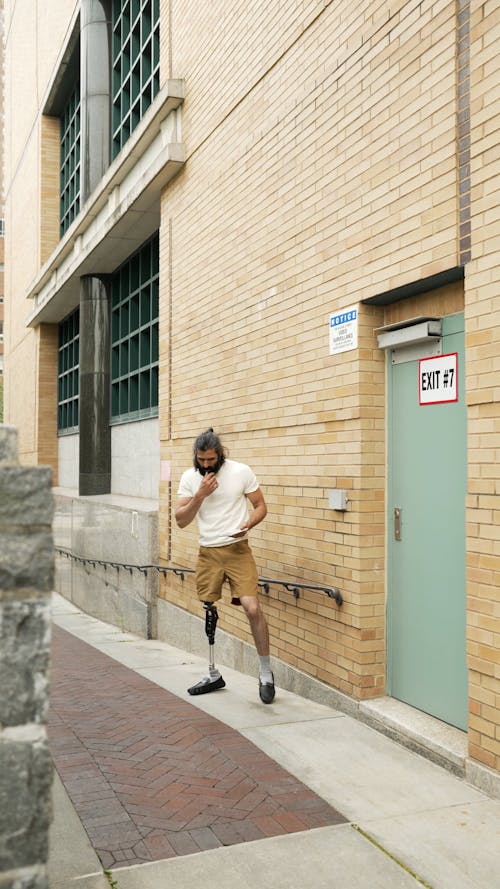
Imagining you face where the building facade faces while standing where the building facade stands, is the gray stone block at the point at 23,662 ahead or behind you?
ahead

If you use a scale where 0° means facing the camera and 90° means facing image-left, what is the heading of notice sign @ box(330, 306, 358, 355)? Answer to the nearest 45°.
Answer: approximately 45°

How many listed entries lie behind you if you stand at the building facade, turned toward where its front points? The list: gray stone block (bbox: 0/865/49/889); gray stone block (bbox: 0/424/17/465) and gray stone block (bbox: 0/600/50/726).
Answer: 0

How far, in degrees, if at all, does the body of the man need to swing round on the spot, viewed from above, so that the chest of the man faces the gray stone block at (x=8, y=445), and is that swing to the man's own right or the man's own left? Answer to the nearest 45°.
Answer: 0° — they already face it

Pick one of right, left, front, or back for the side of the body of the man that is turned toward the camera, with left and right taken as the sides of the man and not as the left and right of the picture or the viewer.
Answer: front

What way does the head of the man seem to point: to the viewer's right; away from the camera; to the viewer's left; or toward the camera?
toward the camera

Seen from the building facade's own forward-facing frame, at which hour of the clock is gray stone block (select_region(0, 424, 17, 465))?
The gray stone block is roughly at 11 o'clock from the building facade.

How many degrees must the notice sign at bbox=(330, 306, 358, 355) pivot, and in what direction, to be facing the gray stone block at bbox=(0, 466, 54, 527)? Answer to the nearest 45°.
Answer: approximately 45° to its left

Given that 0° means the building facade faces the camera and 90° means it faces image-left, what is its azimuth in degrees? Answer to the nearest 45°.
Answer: approximately 45°

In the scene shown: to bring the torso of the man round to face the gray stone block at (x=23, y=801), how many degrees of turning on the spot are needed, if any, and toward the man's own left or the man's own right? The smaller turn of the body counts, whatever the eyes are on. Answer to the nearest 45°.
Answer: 0° — they already face it

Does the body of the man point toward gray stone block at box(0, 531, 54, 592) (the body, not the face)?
yes

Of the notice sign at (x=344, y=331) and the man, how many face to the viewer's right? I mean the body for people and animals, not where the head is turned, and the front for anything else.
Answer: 0

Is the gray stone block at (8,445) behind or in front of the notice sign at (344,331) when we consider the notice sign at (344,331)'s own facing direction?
in front

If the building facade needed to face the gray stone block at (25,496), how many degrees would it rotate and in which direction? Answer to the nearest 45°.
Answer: approximately 45° to its left
